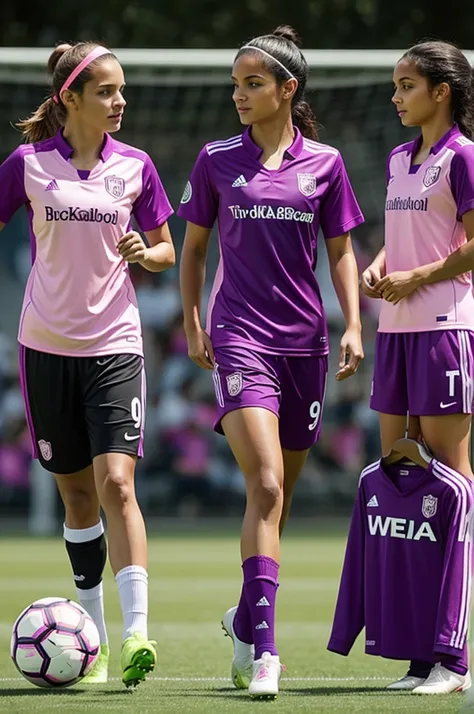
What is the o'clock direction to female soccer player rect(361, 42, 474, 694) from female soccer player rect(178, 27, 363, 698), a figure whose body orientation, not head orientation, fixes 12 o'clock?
female soccer player rect(361, 42, 474, 694) is roughly at 9 o'clock from female soccer player rect(178, 27, 363, 698).

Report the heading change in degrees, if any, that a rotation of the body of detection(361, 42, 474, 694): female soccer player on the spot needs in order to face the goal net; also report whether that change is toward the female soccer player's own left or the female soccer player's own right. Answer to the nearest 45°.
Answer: approximately 135° to the female soccer player's own right

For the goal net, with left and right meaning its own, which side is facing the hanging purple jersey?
front

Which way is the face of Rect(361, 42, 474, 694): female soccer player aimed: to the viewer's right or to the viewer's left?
to the viewer's left

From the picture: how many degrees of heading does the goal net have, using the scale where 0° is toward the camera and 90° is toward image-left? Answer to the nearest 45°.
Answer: approximately 0°

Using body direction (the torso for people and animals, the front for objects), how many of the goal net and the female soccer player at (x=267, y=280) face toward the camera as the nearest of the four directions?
2
